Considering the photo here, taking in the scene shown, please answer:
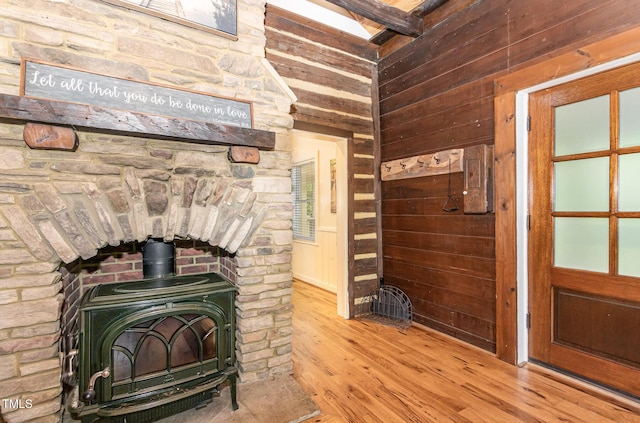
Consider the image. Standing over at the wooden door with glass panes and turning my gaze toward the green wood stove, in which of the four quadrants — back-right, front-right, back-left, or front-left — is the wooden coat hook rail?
front-right

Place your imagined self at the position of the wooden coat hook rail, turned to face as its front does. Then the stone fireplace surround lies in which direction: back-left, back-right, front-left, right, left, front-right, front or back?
front

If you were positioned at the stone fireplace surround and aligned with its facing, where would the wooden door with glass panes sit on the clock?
The wooden door with glass panes is roughly at 10 o'clock from the stone fireplace surround.

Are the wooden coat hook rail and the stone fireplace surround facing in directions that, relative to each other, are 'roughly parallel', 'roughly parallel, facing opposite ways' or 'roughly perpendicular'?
roughly perpendicular

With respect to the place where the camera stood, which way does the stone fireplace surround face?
facing the viewer

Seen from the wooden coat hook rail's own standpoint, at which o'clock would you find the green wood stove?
The green wood stove is roughly at 12 o'clock from the wooden coat hook rail.

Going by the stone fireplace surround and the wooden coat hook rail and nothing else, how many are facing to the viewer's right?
0

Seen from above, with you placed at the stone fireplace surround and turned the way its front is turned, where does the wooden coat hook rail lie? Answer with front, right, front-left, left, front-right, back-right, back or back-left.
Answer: left

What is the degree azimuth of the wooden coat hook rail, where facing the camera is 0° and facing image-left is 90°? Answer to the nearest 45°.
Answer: approximately 45°

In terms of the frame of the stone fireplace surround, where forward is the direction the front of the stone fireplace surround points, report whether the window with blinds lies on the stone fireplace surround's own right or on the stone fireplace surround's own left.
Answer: on the stone fireplace surround's own left

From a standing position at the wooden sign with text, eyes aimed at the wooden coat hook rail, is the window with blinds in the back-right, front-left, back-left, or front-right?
front-left
